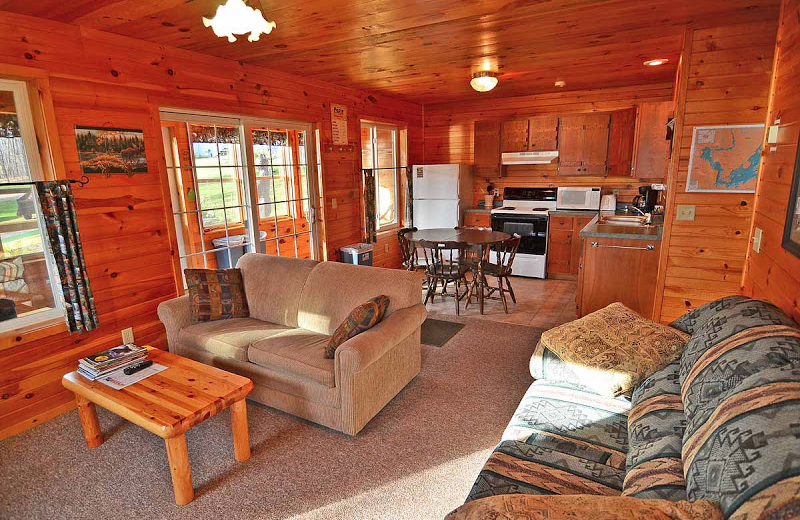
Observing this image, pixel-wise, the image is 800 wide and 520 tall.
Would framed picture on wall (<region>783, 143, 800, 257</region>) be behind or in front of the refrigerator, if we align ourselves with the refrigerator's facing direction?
in front

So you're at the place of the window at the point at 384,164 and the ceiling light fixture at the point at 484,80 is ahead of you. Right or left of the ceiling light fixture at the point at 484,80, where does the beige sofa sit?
right

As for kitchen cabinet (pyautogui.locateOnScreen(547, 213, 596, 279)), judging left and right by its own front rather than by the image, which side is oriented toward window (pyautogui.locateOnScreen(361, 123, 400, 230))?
right

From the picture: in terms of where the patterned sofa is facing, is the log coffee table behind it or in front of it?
in front

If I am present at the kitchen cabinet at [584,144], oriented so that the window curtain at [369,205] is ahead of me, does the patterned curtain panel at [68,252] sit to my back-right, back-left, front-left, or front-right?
front-left

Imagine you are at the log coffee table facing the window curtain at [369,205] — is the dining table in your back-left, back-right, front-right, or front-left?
front-right

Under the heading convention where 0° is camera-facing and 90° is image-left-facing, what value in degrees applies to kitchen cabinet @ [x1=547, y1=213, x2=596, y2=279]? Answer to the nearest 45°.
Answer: approximately 0°

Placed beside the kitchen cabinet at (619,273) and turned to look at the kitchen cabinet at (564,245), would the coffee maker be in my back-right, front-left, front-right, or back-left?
front-right

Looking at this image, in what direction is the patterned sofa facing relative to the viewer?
to the viewer's left

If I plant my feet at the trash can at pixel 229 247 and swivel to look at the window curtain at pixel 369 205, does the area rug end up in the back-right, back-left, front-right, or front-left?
front-right

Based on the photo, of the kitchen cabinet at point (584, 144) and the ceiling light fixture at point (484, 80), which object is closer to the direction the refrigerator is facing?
the ceiling light fixture

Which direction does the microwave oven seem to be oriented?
toward the camera

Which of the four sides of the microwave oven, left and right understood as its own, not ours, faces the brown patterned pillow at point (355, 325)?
front

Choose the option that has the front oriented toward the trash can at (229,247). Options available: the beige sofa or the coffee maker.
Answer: the coffee maker
